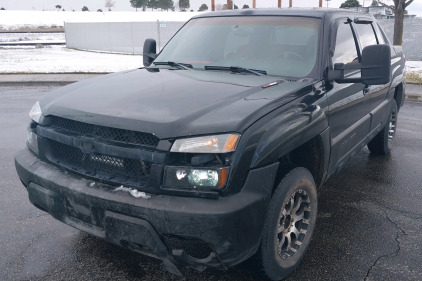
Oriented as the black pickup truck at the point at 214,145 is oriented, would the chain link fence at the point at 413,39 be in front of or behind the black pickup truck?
behind

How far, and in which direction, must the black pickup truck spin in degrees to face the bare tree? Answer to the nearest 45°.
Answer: approximately 180°

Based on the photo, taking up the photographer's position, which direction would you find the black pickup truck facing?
facing the viewer and to the left of the viewer
